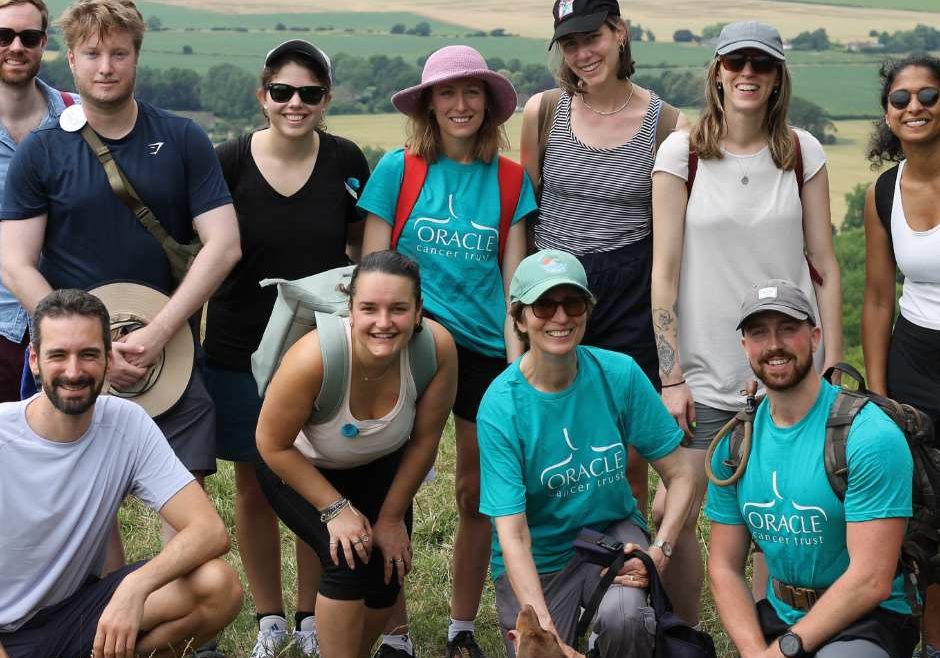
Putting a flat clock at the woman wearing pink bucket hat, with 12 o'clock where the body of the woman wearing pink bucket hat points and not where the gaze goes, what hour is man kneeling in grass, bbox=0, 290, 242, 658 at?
The man kneeling in grass is roughly at 2 o'clock from the woman wearing pink bucket hat.

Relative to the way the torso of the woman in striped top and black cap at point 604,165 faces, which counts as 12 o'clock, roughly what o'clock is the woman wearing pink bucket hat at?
The woman wearing pink bucket hat is roughly at 3 o'clock from the woman in striped top and black cap.

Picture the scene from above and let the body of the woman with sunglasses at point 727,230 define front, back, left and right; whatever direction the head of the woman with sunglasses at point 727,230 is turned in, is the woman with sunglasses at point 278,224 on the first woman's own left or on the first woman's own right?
on the first woman's own right

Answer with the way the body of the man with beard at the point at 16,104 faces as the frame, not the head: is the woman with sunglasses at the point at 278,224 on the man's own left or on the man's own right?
on the man's own left

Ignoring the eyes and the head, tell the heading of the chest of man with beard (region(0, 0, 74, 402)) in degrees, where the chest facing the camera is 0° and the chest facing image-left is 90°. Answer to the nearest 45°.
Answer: approximately 0°

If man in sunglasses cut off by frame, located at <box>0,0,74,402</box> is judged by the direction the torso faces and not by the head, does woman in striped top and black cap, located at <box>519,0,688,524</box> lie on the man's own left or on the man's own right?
on the man's own left
